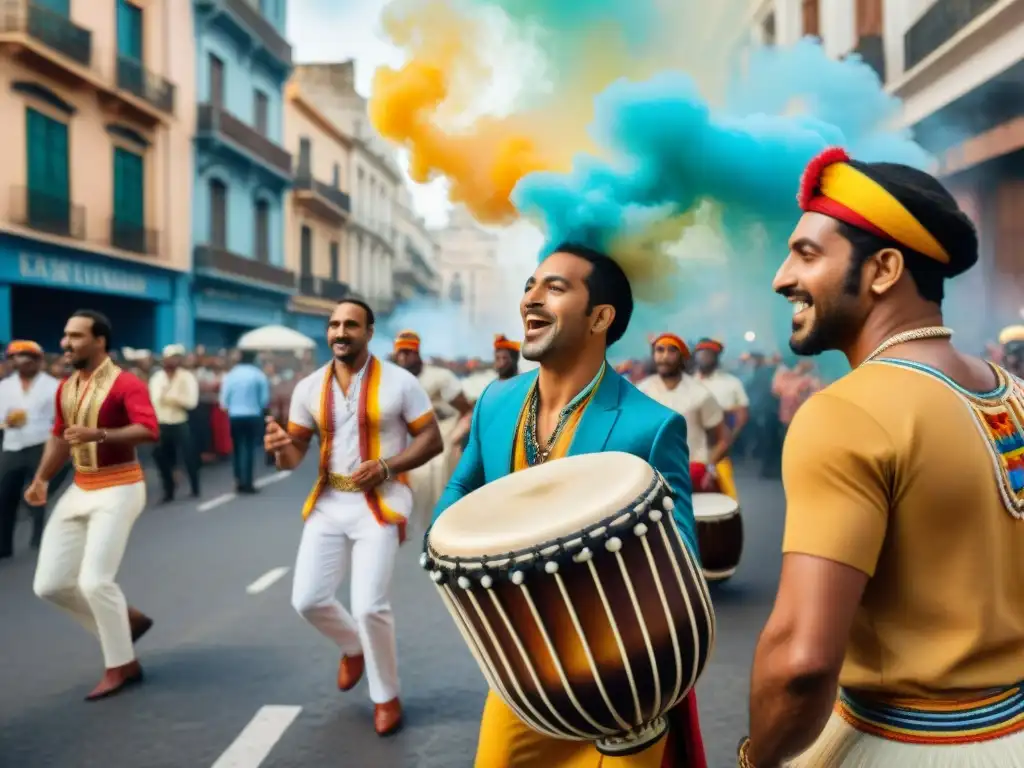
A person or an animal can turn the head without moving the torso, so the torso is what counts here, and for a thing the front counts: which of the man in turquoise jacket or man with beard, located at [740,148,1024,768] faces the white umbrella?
the man with beard

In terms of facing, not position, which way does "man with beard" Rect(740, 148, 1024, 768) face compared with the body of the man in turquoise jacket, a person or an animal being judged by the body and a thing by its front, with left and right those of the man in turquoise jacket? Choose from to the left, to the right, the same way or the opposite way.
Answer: to the right

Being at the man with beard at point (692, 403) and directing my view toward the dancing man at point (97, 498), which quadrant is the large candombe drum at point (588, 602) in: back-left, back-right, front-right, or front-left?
front-left

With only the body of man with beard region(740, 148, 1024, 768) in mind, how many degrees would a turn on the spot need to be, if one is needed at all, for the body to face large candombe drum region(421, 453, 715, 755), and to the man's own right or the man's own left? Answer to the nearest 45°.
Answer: approximately 45° to the man's own left

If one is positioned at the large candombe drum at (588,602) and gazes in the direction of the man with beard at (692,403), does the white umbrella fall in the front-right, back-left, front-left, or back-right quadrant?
front-left

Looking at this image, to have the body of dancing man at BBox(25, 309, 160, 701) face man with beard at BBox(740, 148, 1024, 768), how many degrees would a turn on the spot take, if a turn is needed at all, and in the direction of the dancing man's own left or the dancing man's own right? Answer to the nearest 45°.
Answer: approximately 45° to the dancing man's own left

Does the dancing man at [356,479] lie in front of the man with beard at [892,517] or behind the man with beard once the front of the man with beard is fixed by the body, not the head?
in front

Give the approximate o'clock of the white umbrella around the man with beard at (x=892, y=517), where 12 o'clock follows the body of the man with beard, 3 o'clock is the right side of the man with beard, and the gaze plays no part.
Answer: The white umbrella is roughly at 12 o'clock from the man with beard.

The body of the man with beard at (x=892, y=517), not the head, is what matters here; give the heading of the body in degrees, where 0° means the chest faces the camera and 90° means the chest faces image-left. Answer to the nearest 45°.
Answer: approximately 135°

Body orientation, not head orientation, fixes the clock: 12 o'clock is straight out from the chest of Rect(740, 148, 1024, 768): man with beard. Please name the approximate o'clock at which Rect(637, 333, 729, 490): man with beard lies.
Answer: Rect(637, 333, 729, 490): man with beard is roughly at 1 o'clock from Rect(740, 148, 1024, 768): man with beard.

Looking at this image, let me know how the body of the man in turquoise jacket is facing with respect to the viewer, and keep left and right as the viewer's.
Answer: facing the viewer and to the left of the viewer

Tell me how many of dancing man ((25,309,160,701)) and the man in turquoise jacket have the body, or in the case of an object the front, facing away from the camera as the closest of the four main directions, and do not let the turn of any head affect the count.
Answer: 0

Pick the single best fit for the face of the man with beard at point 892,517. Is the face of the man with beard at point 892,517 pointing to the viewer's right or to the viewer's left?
to the viewer's left
